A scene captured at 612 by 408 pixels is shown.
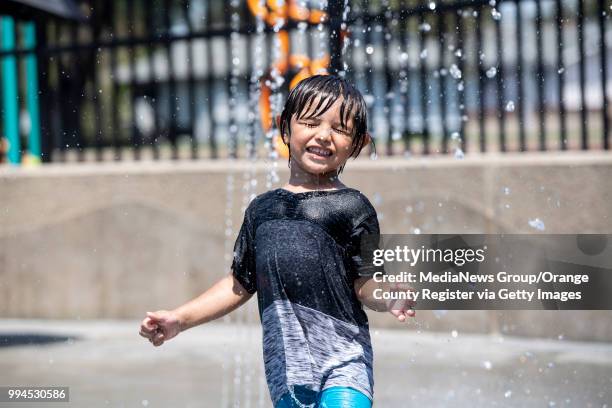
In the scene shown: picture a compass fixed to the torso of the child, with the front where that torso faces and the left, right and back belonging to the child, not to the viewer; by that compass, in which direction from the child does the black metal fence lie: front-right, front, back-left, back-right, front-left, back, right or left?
back

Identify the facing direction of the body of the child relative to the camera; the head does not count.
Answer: toward the camera

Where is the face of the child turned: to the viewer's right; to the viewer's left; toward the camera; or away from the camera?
toward the camera
